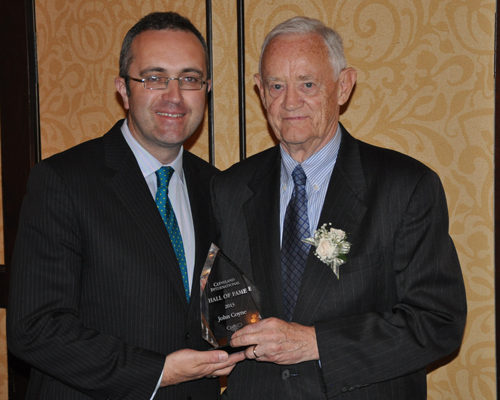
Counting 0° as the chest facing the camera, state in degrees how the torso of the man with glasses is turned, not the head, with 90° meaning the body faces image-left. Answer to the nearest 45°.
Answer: approximately 315°

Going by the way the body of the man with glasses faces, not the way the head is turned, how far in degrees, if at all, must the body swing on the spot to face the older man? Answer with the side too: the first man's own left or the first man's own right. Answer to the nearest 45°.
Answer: approximately 45° to the first man's own left
